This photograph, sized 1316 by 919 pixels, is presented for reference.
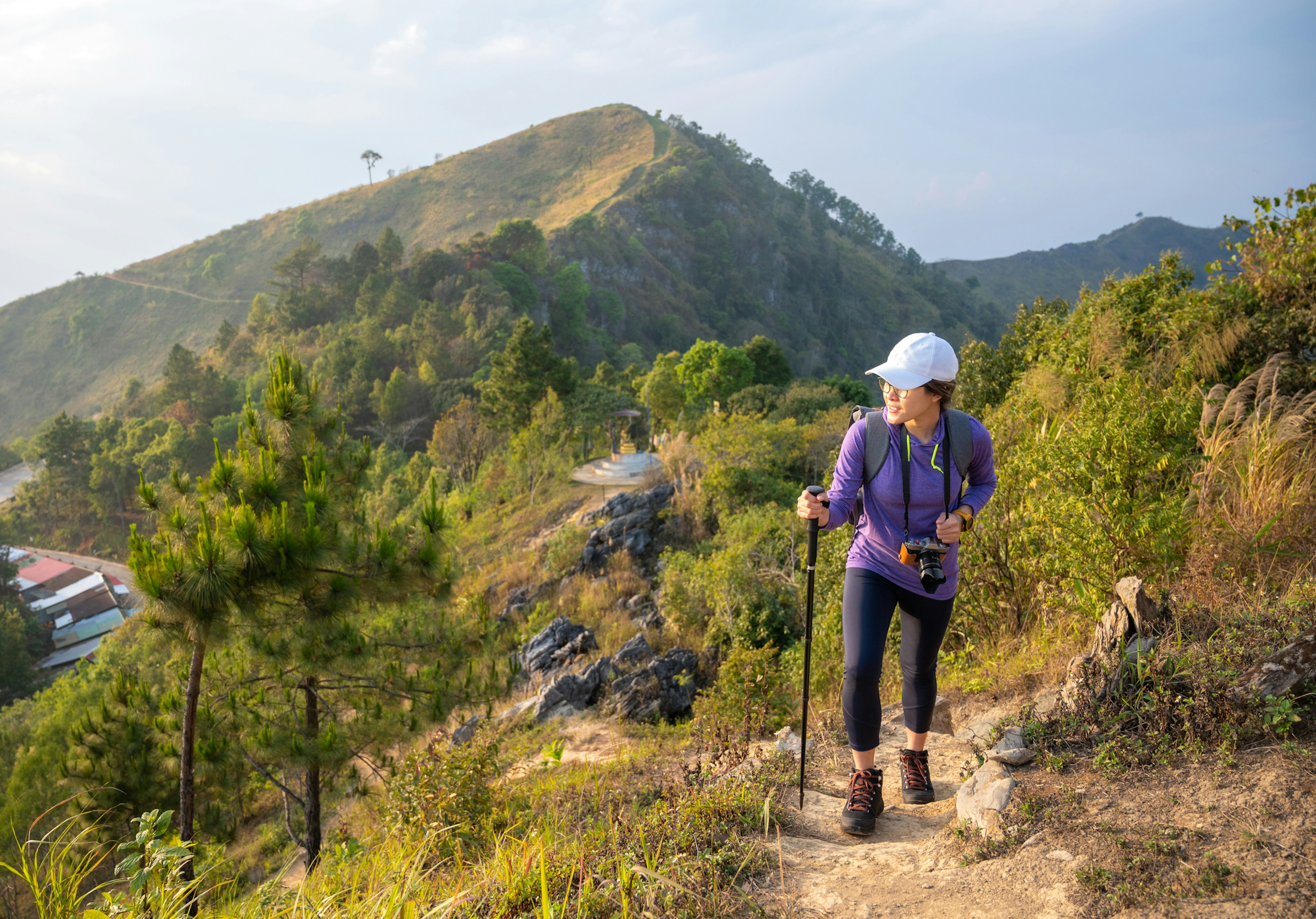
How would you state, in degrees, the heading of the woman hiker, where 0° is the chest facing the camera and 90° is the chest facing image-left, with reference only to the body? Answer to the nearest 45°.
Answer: approximately 0°

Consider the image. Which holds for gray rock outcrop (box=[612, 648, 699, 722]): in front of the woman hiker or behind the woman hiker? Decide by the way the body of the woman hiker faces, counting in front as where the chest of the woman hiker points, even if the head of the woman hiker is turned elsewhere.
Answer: behind

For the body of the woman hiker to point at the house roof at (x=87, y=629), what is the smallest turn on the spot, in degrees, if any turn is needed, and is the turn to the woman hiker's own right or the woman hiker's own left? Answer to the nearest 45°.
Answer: approximately 135° to the woman hiker's own right
